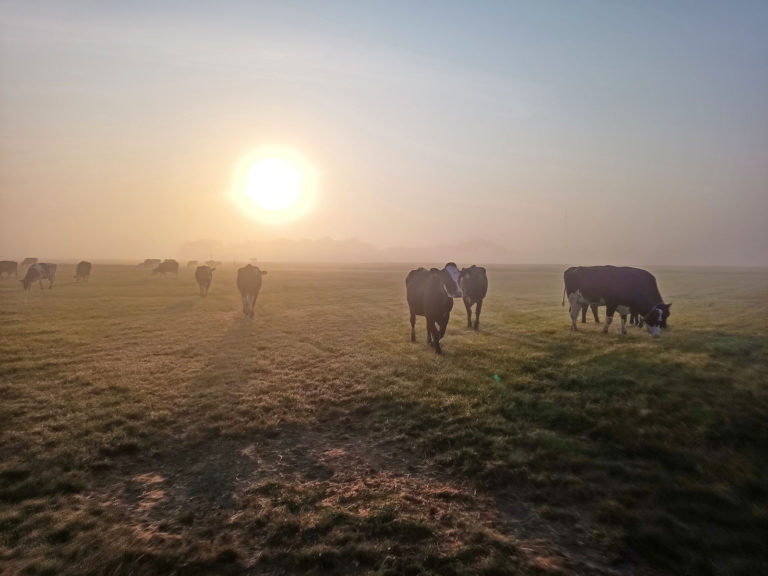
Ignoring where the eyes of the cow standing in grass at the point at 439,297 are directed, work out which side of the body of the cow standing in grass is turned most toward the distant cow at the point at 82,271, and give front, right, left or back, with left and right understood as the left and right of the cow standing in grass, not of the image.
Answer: back

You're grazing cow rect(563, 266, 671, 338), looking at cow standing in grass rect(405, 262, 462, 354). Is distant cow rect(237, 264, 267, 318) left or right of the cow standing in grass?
right

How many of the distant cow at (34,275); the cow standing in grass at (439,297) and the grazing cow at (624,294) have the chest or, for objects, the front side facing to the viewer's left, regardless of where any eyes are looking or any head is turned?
1

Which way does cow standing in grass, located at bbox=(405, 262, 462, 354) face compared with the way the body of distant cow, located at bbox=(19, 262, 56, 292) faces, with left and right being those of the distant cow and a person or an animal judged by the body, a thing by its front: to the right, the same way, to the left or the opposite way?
to the left

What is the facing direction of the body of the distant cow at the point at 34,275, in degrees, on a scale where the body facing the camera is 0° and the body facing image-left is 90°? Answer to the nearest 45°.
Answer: approximately 90°

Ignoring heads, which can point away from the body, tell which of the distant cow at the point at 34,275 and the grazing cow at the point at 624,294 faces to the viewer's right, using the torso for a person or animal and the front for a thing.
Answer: the grazing cow

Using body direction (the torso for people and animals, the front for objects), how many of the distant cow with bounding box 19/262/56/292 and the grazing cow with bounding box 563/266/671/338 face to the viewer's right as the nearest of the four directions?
1

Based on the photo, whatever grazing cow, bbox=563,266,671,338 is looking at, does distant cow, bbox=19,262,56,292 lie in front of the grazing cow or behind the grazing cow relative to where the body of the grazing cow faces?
behind

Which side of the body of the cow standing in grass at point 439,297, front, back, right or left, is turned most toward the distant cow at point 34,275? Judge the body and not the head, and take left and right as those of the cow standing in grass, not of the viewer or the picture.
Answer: back

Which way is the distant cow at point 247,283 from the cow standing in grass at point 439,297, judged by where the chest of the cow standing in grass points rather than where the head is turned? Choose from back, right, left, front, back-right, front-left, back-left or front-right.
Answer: back

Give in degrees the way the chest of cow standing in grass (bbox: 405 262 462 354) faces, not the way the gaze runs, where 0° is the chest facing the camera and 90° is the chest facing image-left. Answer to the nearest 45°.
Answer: approximately 315°

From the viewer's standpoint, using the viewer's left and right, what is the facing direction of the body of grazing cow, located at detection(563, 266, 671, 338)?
facing to the right of the viewer

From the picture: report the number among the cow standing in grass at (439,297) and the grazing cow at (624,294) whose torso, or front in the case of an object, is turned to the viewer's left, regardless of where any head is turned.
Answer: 0
